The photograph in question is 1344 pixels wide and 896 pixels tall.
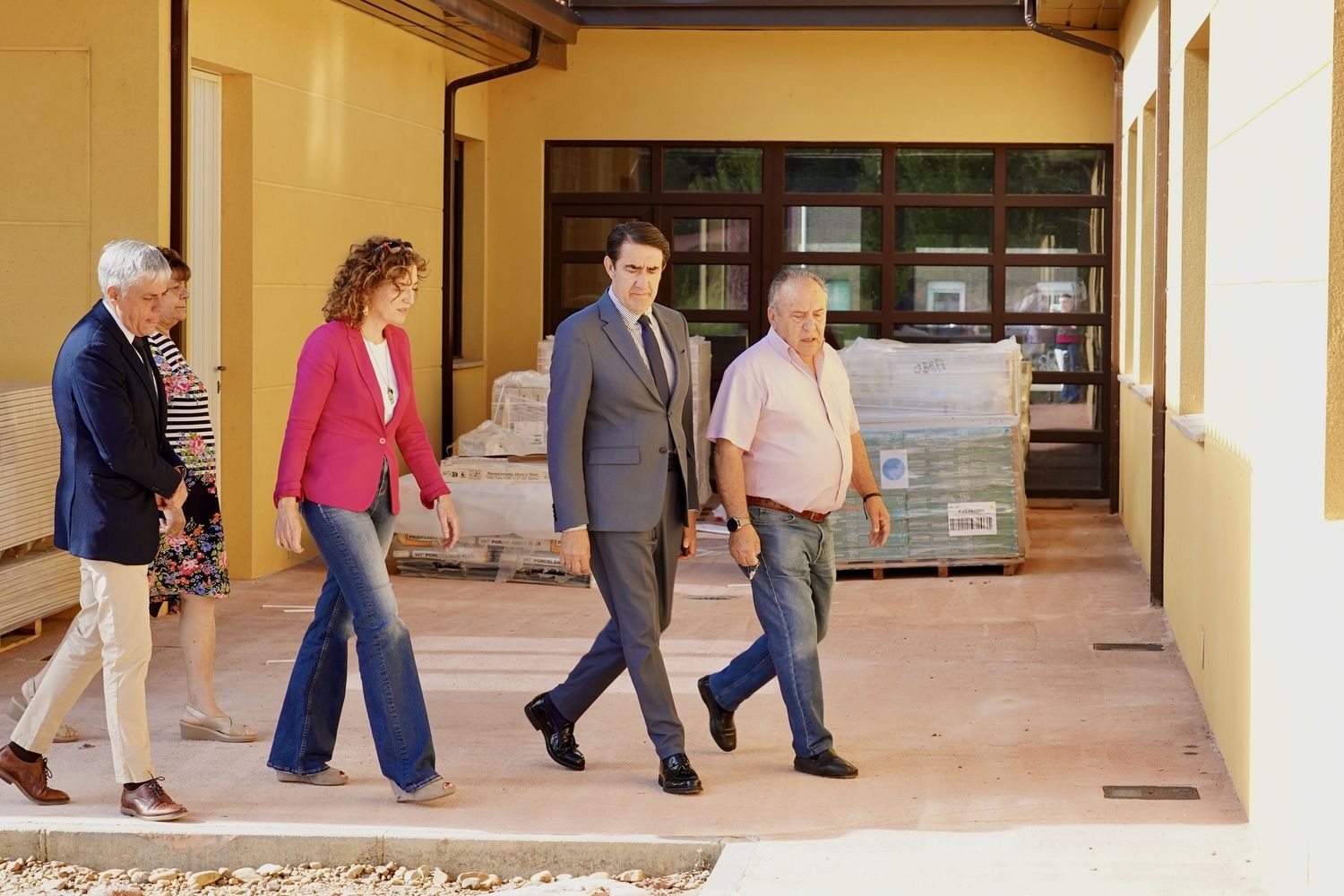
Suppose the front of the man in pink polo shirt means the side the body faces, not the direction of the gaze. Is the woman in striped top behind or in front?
behind

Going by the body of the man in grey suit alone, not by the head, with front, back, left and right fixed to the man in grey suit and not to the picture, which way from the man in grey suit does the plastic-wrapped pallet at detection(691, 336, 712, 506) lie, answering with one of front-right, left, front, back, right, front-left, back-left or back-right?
back-left

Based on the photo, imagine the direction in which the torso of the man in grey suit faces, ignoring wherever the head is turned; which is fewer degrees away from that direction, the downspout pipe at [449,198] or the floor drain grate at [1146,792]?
the floor drain grate

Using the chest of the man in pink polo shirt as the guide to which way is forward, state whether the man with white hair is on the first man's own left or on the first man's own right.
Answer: on the first man's own right

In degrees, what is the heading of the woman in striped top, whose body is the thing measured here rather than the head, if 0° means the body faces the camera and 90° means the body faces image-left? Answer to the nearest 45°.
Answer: approximately 270°

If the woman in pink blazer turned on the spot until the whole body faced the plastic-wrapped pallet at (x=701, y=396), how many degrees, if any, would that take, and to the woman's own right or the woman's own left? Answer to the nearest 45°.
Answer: approximately 135° to the woman's own left

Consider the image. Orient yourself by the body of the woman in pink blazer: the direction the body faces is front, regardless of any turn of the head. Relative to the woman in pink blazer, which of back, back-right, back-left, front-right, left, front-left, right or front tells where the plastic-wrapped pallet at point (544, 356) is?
back-left

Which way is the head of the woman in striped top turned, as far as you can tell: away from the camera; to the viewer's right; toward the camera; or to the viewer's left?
to the viewer's right

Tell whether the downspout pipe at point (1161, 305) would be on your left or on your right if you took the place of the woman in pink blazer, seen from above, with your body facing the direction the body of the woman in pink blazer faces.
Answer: on your left
